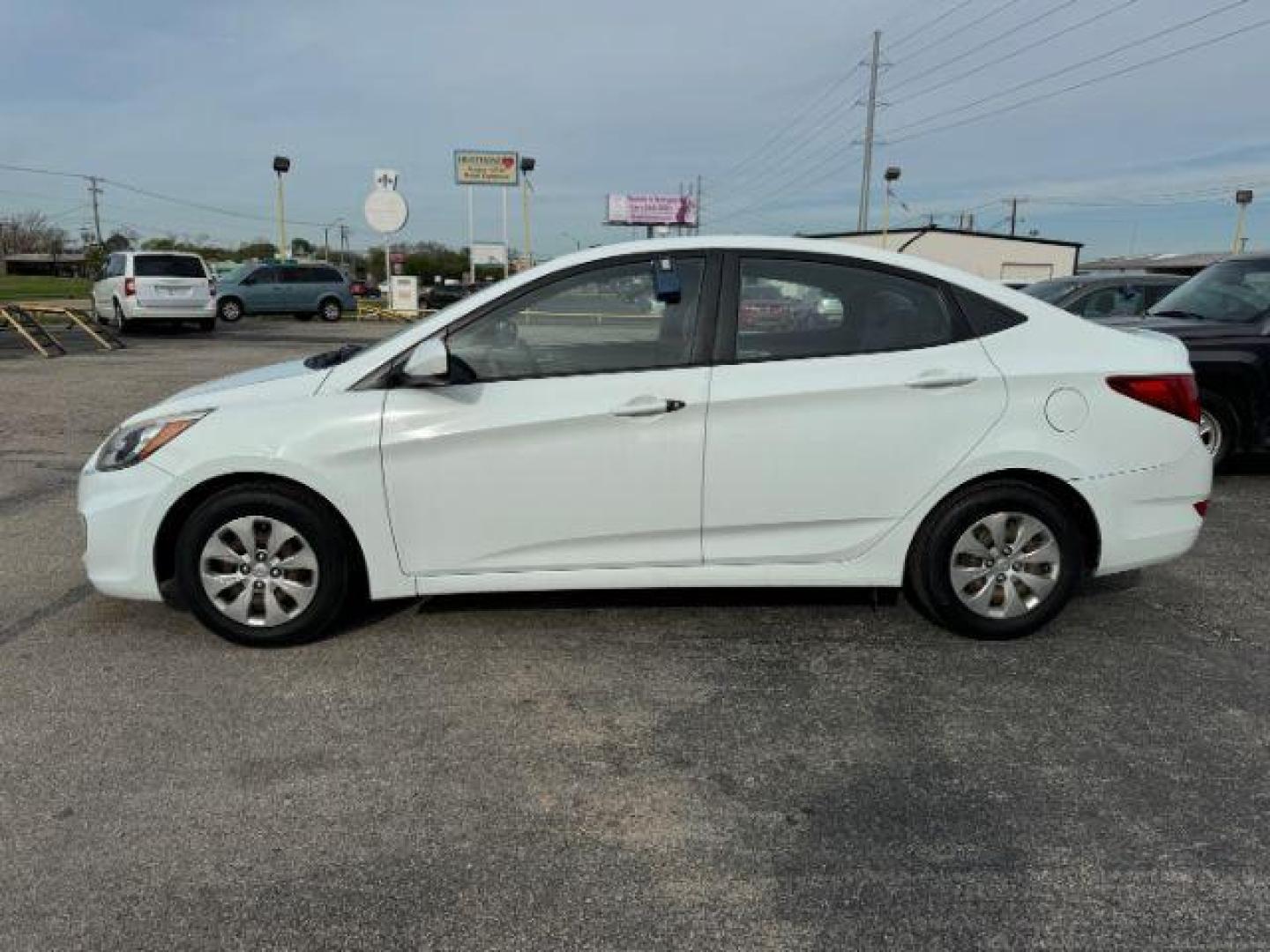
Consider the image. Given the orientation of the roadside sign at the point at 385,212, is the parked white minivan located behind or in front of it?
in front

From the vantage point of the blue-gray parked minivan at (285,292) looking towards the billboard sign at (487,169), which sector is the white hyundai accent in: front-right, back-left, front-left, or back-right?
back-right

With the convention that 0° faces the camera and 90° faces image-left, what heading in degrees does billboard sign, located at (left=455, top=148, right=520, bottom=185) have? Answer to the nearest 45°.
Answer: approximately 0°

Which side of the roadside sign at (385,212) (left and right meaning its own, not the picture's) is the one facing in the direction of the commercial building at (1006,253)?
left

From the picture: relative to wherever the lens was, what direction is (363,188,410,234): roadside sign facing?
facing the viewer

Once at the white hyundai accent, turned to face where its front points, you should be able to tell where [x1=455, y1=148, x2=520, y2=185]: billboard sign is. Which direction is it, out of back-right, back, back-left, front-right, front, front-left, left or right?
right

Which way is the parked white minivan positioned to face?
away from the camera

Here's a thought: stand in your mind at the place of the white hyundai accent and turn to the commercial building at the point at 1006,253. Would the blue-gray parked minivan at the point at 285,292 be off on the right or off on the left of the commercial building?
left

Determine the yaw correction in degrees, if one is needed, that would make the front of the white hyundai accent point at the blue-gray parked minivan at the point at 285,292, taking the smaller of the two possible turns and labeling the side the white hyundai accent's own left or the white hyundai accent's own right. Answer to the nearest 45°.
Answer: approximately 45° to the white hyundai accent's own right

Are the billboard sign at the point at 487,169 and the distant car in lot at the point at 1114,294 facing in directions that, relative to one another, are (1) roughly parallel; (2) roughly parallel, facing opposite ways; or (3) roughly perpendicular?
roughly perpendicular

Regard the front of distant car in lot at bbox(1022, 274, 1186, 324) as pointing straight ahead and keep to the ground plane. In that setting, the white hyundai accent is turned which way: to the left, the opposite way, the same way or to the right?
the same way

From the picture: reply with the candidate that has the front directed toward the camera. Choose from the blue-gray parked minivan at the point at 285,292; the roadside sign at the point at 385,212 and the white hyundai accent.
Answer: the roadside sign

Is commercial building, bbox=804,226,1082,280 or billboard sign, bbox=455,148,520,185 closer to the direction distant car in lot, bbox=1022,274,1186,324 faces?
the billboard sign

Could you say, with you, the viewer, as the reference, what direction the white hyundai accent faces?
facing to the left of the viewer
